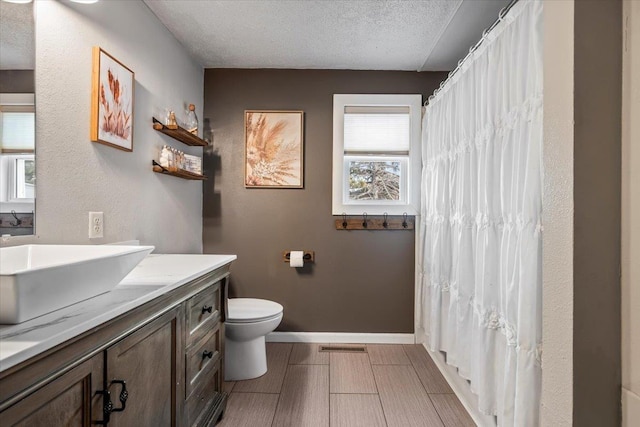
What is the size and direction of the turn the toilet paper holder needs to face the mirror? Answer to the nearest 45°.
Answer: approximately 45° to its right

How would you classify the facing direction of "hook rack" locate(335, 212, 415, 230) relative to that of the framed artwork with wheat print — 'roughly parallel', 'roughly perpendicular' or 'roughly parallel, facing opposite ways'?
roughly parallel

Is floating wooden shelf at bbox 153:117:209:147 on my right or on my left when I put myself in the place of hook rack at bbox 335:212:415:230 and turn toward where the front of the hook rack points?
on my right

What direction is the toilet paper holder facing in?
toward the camera

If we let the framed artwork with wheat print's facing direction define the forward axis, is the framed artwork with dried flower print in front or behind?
in front

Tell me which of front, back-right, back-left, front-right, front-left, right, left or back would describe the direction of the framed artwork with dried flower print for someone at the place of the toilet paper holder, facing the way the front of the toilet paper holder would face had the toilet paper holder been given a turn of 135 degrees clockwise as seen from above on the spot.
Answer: left

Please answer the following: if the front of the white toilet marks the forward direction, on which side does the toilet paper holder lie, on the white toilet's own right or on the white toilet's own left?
on the white toilet's own left

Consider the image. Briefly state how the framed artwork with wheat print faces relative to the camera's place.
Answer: facing the viewer
